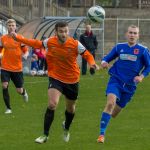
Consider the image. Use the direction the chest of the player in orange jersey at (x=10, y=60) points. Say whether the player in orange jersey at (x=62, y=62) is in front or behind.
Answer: in front

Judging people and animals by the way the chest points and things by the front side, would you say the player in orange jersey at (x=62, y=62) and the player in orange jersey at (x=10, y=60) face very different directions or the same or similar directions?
same or similar directions

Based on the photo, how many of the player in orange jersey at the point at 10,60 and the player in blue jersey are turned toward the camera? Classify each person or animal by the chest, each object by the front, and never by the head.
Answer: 2

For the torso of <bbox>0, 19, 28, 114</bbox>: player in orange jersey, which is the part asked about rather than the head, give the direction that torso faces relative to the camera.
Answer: toward the camera

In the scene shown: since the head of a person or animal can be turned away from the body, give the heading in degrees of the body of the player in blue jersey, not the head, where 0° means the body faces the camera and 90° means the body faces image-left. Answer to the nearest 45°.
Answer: approximately 0°

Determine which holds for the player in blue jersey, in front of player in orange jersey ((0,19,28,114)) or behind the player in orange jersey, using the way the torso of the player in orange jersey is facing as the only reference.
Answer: in front
